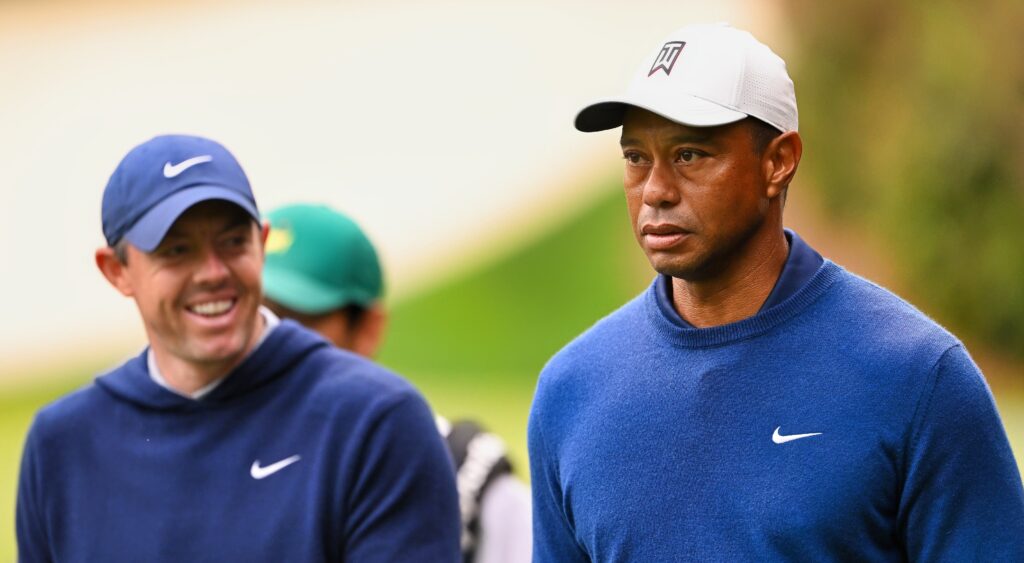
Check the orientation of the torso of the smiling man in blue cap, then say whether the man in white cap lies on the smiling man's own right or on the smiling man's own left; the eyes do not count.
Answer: on the smiling man's own left

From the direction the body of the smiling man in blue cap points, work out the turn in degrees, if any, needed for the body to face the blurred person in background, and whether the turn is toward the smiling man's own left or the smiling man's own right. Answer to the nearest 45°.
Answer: approximately 135° to the smiling man's own left

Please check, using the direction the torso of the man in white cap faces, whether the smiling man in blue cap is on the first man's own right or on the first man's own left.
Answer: on the first man's own right

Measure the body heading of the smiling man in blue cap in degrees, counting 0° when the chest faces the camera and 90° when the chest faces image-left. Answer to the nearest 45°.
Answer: approximately 0°

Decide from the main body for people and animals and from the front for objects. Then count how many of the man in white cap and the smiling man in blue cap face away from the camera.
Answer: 0

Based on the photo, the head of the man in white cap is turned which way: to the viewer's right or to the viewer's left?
to the viewer's left
